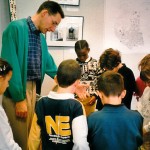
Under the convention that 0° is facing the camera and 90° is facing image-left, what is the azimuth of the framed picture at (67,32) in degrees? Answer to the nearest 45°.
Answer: approximately 0°

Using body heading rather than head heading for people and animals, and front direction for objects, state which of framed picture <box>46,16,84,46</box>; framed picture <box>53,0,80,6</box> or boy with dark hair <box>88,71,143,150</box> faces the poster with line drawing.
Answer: the boy with dark hair

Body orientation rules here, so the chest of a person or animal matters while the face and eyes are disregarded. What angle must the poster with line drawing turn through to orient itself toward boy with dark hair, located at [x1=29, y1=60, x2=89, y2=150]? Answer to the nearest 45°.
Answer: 0° — it already faces them

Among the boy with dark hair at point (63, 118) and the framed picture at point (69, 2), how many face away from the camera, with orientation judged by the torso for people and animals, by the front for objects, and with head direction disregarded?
1

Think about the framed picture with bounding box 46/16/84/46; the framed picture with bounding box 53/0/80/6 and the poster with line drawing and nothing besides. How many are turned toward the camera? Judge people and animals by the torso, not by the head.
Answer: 3

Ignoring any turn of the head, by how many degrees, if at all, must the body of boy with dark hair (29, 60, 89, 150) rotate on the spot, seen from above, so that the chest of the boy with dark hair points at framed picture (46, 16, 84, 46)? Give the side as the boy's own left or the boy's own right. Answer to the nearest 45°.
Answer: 0° — they already face it

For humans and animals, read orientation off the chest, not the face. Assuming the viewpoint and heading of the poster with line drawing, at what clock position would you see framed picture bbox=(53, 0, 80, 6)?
The framed picture is roughly at 2 o'clock from the poster with line drawing.

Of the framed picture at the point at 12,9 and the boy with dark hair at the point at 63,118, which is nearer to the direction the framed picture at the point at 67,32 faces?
the boy with dark hair

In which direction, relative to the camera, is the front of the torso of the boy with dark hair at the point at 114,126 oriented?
away from the camera

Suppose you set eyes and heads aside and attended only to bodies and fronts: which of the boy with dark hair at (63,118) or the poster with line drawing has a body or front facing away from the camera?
the boy with dark hair

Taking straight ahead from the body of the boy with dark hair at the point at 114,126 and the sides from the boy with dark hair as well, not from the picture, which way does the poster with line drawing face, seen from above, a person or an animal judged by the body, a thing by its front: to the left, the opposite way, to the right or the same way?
the opposite way

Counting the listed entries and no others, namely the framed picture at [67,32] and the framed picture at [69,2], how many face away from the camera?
0

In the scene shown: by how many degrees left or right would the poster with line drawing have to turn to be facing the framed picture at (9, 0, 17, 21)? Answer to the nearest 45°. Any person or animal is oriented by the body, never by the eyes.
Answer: approximately 45° to its right

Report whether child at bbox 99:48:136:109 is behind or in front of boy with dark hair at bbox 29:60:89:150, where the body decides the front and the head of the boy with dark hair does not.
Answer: in front

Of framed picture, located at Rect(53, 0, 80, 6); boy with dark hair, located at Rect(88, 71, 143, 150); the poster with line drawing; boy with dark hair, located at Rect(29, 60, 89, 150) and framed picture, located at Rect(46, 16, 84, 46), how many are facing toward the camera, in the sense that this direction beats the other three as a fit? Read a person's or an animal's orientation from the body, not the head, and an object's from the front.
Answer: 3

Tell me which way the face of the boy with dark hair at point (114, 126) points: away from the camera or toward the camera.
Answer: away from the camera

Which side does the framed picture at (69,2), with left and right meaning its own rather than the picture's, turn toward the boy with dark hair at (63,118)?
front
